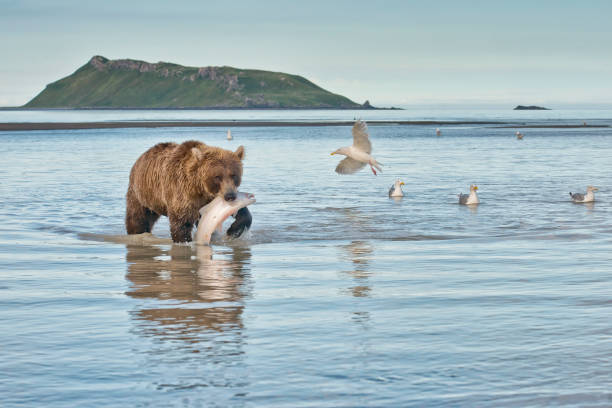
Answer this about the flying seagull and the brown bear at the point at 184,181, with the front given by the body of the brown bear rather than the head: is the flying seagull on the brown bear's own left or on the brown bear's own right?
on the brown bear's own left

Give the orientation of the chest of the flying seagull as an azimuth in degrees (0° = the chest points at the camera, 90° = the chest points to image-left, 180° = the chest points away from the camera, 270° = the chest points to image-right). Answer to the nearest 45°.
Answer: approximately 90°

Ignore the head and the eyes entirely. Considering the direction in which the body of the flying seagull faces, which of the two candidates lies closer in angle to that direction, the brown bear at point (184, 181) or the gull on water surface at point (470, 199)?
the brown bear

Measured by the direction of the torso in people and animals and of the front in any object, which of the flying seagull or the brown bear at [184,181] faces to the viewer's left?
the flying seagull

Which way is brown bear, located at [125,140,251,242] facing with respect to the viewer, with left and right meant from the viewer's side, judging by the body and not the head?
facing the viewer and to the right of the viewer

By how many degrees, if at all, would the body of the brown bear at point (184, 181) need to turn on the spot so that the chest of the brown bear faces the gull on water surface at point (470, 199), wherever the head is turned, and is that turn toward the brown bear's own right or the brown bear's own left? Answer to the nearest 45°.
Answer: approximately 90° to the brown bear's own left

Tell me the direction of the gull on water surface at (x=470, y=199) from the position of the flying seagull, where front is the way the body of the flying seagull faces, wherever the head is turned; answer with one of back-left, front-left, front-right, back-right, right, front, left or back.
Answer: back-left

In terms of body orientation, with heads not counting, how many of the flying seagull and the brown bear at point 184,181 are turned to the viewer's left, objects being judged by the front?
1

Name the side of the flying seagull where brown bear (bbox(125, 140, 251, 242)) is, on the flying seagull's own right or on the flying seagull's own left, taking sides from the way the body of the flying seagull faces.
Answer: on the flying seagull's own left
